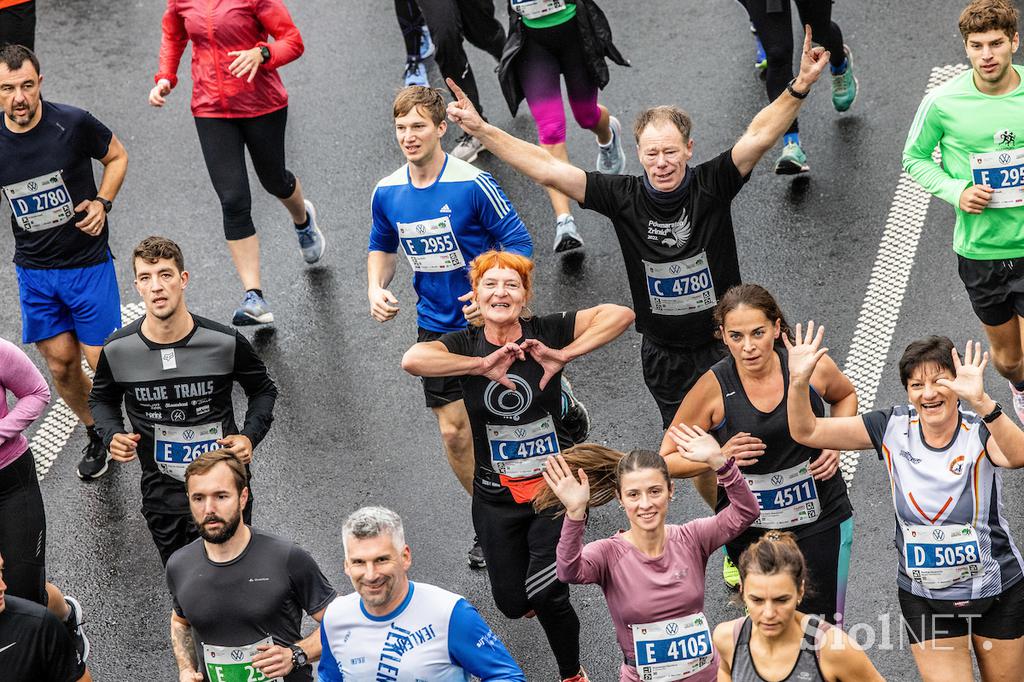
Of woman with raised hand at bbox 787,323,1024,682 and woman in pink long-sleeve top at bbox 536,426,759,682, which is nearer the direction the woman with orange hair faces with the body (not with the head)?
the woman in pink long-sleeve top

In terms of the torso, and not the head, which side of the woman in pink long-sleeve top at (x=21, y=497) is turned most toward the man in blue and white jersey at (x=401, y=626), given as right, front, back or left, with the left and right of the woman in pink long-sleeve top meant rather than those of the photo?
left

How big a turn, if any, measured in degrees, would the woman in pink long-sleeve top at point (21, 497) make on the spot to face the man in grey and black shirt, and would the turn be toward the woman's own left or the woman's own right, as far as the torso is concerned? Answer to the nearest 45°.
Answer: approximately 135° to the woman's own left

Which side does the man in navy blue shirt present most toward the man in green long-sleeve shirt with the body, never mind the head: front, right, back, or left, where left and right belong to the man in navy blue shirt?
left

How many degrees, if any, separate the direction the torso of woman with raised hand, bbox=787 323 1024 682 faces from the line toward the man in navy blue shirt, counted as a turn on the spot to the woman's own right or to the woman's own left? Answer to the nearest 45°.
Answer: approximately 90° to the woman's own right

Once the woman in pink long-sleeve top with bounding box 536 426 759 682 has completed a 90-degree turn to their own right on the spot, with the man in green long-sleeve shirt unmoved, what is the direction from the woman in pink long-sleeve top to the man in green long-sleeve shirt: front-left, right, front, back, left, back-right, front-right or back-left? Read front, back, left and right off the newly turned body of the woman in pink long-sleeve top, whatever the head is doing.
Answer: back-right

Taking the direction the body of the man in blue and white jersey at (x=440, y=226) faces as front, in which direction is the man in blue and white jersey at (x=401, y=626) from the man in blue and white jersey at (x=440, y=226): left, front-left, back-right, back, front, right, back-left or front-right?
front-left

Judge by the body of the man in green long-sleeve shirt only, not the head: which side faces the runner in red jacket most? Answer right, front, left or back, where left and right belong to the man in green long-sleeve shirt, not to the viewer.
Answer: right

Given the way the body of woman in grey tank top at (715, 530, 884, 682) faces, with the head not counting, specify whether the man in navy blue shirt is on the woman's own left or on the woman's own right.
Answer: on the woman's own right

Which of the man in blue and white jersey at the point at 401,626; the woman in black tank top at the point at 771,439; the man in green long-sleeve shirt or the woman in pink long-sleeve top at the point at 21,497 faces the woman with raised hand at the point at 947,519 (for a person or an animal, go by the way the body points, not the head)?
the man in green long-sleeve shirt
